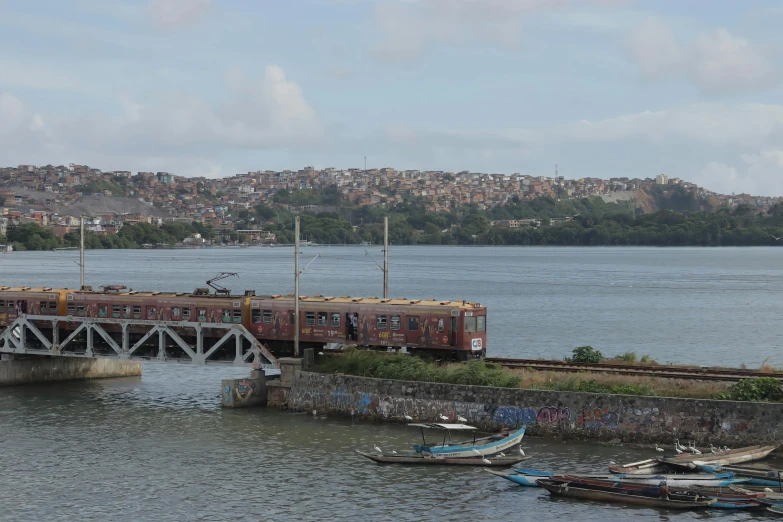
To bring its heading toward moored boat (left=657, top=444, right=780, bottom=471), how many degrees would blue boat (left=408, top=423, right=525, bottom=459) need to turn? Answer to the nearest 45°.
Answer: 0° — it already faces it

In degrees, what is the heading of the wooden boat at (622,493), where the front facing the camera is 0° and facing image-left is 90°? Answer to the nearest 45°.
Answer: approximately 90°

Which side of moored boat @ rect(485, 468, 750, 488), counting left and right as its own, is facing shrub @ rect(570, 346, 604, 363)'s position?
right

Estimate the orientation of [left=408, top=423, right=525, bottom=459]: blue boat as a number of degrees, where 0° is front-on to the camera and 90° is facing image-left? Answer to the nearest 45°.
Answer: approximately 270°

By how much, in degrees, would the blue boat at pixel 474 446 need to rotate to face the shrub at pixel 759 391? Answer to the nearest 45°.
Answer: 0° — it already faces it

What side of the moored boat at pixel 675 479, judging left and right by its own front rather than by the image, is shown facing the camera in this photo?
left

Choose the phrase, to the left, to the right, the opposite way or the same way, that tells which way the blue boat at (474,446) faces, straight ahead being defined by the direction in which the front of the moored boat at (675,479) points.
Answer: the opposite way
